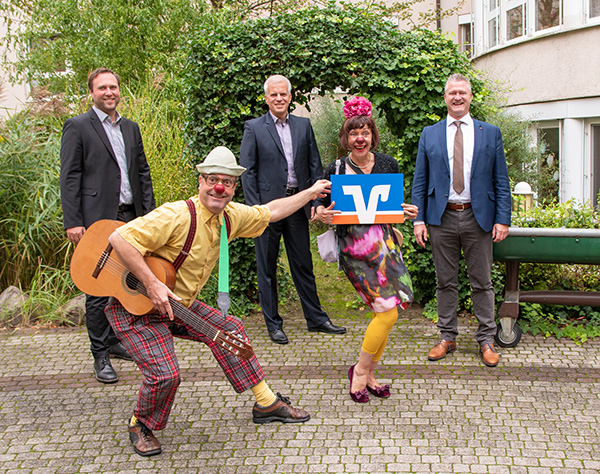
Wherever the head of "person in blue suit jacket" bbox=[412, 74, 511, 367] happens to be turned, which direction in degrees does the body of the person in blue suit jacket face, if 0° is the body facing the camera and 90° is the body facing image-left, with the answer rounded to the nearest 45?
approximately 0°

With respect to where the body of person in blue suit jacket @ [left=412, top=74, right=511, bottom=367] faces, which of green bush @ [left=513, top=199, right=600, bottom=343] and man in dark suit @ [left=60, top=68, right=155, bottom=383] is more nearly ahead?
the man in dark suit

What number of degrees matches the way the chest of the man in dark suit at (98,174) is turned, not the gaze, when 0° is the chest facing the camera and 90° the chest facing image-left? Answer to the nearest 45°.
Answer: approximately 315°

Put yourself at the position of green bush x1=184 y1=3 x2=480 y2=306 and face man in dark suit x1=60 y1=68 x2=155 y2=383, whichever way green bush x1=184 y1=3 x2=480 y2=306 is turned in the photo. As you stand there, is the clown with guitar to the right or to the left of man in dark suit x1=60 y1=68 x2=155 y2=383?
left

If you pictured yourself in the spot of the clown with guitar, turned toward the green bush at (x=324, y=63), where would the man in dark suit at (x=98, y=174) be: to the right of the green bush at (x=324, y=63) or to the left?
left

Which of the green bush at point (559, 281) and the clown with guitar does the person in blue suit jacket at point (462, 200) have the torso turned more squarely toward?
the clown with guitar
